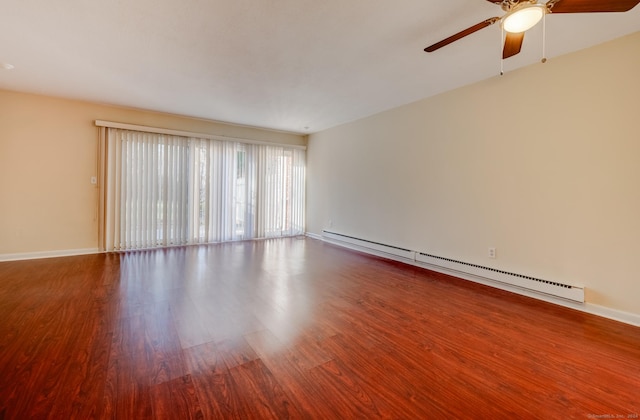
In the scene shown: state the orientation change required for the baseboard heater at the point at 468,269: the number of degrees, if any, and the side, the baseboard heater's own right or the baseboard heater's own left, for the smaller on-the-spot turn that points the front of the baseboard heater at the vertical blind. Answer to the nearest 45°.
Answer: approximately 45° to the baseboard heater's own right

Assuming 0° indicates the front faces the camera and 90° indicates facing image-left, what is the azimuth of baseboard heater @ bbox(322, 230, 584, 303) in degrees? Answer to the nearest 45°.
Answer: approximately 45°
